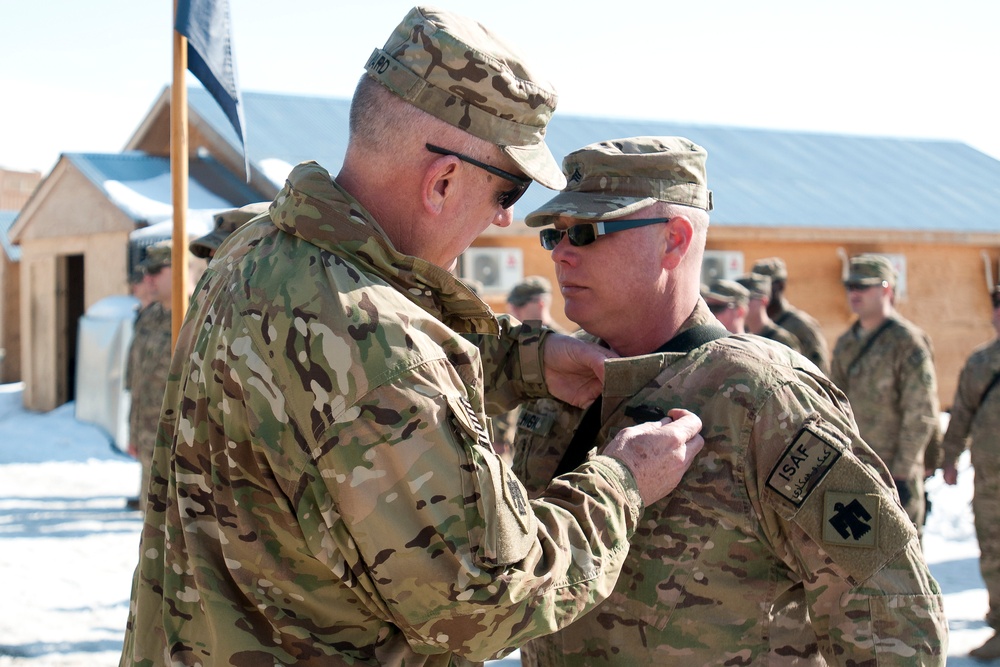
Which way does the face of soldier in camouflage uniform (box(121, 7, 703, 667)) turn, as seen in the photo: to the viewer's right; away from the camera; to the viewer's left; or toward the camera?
to the viewer's right

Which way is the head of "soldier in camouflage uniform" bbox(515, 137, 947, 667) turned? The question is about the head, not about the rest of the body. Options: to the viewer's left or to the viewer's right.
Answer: to the viewer's left

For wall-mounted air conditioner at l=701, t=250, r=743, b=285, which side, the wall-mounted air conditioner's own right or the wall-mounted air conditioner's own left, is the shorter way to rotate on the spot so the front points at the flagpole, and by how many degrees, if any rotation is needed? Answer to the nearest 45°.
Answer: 0° — it already faces it

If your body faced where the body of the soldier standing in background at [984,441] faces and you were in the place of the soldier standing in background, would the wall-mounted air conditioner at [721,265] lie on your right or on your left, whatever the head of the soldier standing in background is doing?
on your right

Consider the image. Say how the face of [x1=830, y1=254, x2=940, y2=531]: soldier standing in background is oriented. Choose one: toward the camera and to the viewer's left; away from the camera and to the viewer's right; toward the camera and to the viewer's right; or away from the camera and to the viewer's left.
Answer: toward the camera and to the viewer's left

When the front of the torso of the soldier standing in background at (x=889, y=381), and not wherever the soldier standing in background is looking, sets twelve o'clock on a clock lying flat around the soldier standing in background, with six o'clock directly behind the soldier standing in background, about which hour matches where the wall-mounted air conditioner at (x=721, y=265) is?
The wall-mounted air conditioner is roughly at 4 o'clock from the soldier standing in background.

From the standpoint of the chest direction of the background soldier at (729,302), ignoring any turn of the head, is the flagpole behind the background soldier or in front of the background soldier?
in front

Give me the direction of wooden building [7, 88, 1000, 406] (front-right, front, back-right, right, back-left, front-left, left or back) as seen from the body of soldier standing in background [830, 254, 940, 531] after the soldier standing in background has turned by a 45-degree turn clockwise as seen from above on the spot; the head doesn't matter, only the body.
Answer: right

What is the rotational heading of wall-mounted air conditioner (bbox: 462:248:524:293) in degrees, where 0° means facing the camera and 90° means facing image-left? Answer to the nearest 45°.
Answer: approximately 0°

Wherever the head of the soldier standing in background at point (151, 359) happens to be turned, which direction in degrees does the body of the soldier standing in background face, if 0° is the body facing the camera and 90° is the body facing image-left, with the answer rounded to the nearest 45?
approximately 45°

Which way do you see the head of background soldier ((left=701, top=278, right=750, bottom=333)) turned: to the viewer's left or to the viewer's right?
to the viewer's left

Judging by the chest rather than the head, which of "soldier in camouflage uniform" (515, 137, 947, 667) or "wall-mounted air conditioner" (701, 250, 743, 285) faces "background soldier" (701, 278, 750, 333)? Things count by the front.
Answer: the wall-mounted air conditioner

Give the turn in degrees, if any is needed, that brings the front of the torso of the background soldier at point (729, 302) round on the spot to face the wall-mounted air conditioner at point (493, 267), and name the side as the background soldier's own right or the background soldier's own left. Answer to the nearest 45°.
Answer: approximately 90° to the background soldier's own right

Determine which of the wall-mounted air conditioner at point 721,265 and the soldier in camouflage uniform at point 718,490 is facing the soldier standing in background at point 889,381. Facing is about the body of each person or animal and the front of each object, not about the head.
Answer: the wall-mounted air conditioner
